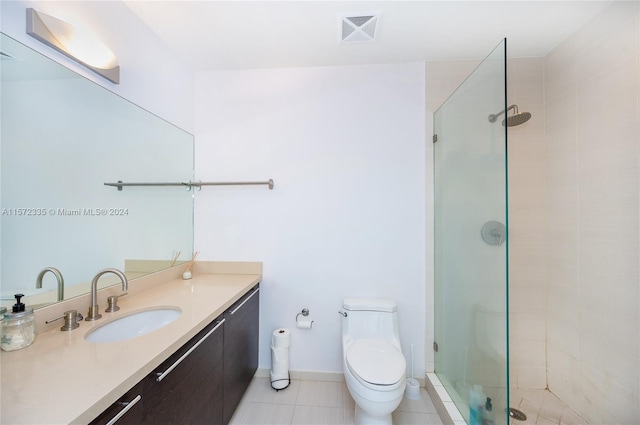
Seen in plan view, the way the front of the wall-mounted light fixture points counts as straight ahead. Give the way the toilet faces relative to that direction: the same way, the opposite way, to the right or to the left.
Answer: to the right

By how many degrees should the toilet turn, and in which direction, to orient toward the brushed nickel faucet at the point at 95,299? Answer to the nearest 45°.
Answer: approximately 45° to its right

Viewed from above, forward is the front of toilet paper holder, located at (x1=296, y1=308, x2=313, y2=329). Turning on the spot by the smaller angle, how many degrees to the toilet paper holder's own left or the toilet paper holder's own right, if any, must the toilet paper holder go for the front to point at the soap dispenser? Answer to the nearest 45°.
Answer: approximately 45° to the toilet paper holder's own right

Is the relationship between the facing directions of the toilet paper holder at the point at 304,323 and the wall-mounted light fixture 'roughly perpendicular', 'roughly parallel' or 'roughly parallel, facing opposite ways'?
roughly perpendicular

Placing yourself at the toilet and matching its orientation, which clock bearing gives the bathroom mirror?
The bathroom mirror is roughly at 2 o'clock from the toilet.

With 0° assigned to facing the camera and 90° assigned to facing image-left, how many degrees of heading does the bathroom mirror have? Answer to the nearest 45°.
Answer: approximately 315°

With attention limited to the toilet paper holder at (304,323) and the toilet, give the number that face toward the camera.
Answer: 2

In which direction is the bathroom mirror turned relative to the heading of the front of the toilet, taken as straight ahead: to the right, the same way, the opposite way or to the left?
to the left

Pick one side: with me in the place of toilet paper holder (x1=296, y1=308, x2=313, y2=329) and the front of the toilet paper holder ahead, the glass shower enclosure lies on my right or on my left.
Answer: on my left

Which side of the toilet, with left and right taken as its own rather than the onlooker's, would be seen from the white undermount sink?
right
